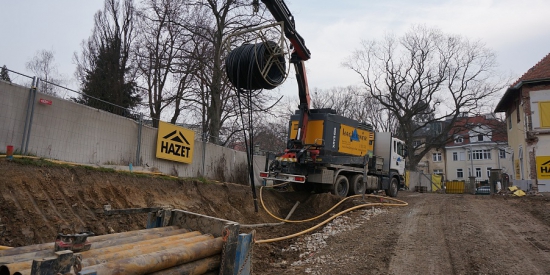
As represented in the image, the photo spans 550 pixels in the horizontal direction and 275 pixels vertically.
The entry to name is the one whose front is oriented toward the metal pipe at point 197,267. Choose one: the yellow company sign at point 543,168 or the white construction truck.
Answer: the yellow company sign

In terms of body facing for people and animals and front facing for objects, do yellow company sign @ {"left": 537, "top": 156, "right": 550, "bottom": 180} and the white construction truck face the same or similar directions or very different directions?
very different directions

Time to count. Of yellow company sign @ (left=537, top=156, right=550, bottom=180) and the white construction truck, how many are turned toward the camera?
1

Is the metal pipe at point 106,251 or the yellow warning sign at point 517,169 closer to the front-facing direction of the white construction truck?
the yellow warning sign

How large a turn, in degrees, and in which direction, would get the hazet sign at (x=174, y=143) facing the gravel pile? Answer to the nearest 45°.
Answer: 0° — it already faces it

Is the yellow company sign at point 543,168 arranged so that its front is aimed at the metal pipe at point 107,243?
yes

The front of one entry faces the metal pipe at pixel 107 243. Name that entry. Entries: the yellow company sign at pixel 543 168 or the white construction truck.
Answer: the yellow company sign

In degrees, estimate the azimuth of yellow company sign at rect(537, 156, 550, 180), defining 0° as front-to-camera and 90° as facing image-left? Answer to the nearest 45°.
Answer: approximately 0°

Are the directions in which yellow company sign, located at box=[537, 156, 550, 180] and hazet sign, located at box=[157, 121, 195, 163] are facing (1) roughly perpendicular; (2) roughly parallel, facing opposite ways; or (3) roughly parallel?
roughly perpendicular

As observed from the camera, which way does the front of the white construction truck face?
facing away from the viewer and to the right of the viewer

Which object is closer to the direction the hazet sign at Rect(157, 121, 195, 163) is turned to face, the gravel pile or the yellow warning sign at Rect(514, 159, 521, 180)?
the gravel pile

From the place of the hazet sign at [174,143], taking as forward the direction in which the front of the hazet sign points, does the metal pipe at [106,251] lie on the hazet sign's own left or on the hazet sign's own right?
on the hazet sign's own right

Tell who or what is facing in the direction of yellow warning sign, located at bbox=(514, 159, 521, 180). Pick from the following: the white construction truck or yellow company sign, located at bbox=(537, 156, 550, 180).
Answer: the white construction truck

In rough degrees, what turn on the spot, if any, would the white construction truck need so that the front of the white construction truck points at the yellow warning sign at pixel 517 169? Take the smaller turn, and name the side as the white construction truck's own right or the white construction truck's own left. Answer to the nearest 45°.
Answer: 0° — it already faces it
